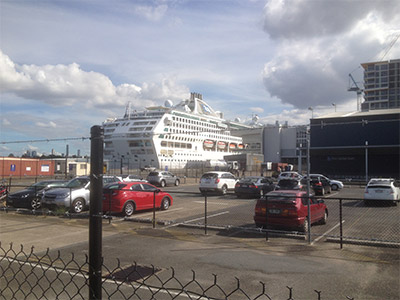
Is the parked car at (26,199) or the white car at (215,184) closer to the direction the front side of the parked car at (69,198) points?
the parked car

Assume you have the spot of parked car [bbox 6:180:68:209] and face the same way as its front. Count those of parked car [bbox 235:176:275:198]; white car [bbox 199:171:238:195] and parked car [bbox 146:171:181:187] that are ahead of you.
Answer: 0

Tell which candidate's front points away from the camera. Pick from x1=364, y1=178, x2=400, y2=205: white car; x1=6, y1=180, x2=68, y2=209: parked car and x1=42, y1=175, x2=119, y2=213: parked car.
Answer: the white car

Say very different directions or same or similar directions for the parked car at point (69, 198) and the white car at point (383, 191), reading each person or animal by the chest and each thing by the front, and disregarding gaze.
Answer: very different directions

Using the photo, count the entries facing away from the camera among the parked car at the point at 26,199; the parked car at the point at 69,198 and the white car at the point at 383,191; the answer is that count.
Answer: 1

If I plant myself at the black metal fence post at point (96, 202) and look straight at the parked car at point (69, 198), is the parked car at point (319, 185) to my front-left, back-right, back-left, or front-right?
front-right

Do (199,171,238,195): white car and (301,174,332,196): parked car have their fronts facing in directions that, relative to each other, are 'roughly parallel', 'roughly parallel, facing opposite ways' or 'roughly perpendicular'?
roughly parallel
